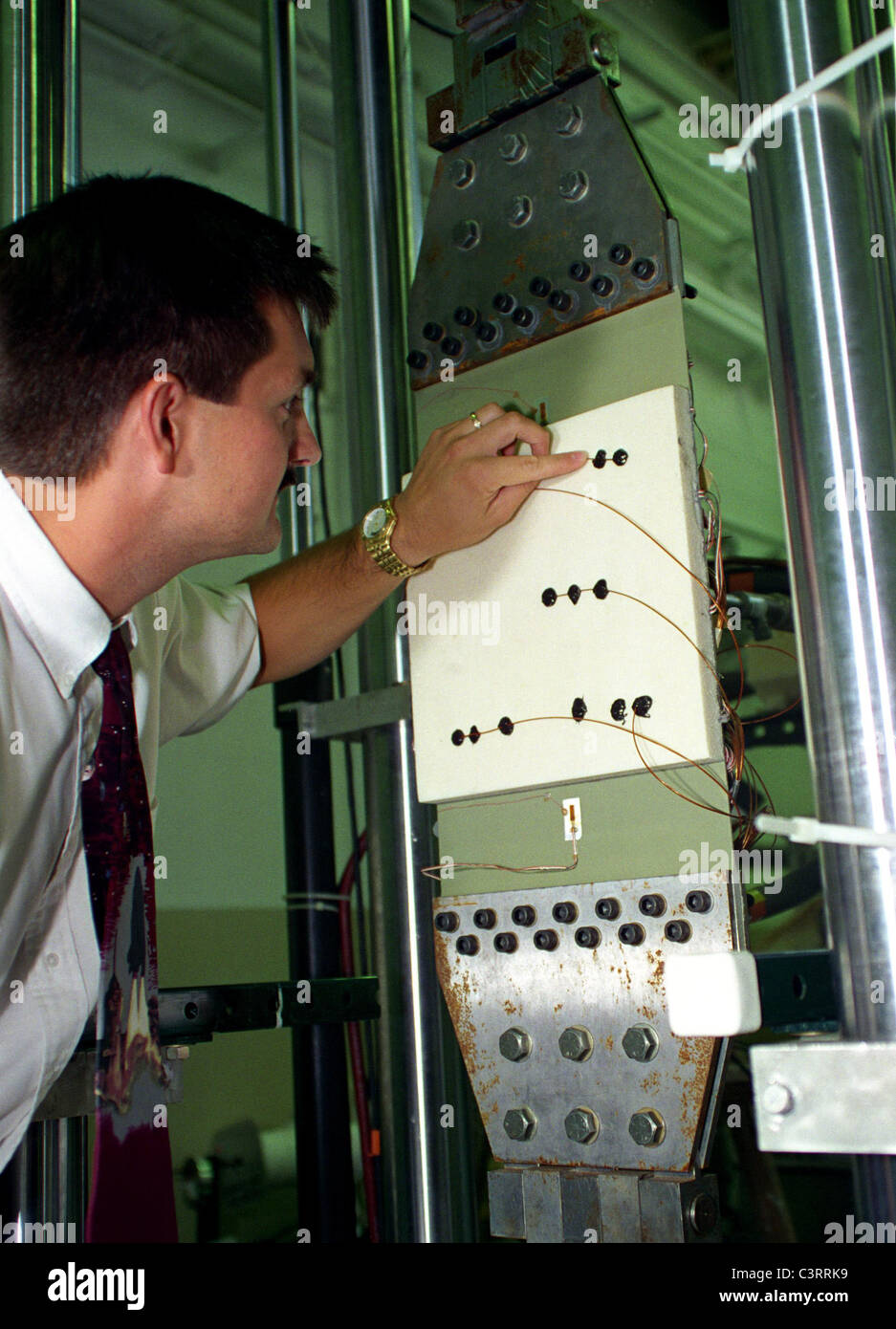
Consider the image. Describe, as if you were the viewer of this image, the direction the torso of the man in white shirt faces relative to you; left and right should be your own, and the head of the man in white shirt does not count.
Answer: facing to the right of the viewer

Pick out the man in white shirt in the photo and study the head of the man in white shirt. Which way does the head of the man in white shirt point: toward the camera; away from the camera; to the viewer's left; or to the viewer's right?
to the viewer's right

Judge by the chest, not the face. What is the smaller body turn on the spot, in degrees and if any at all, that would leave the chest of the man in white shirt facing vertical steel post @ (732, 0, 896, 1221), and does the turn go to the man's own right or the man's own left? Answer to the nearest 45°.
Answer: approximately 45° to the man's own right
